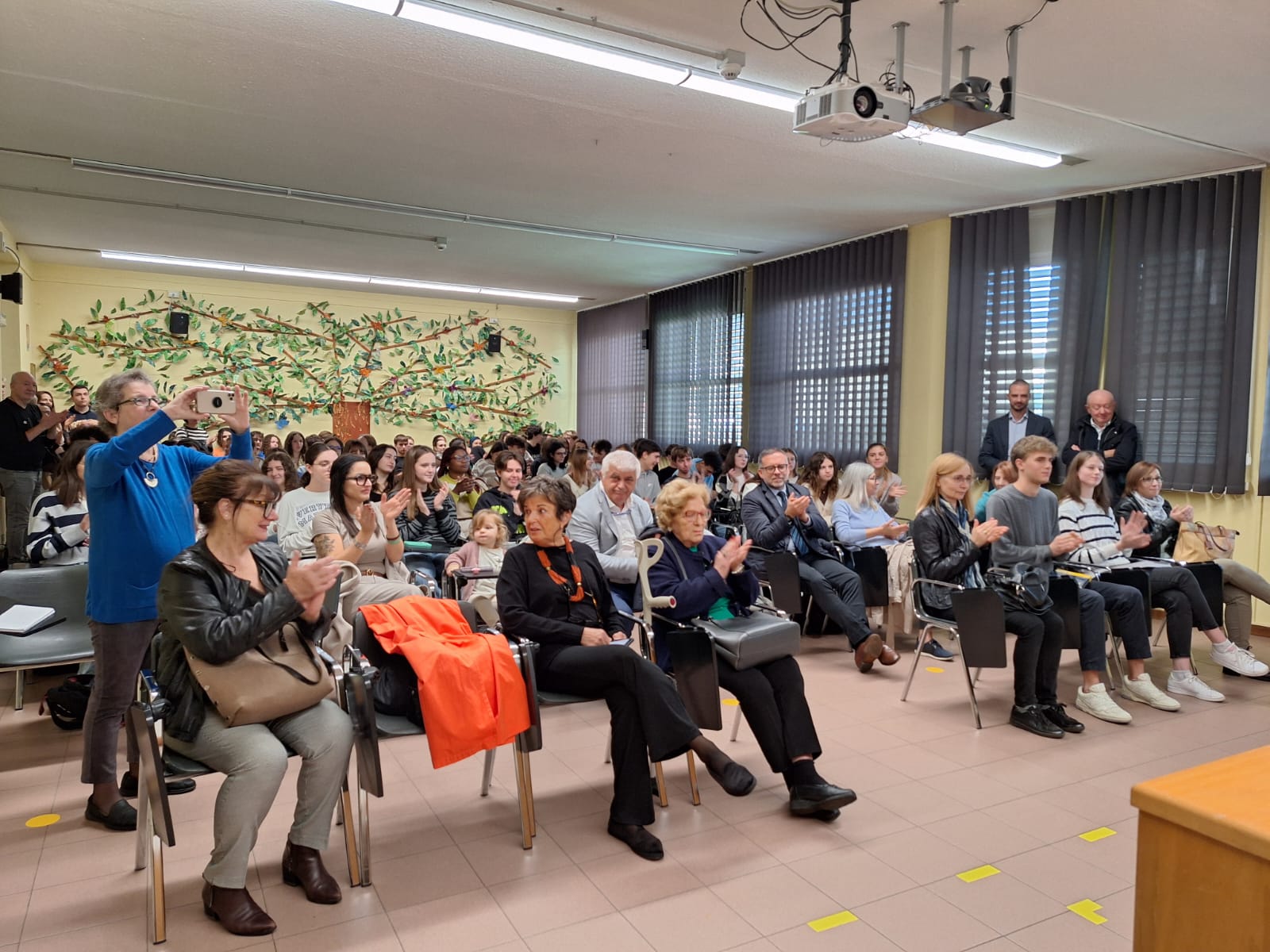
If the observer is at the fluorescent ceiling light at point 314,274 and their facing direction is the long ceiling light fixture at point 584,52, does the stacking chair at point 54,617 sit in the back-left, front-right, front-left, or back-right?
front-right

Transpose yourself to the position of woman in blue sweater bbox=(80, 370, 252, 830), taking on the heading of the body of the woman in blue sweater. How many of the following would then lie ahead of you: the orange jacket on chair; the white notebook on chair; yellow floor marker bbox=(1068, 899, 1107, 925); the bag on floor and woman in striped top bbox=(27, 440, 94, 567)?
2

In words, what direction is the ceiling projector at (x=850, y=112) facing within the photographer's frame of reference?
facing the viewer and to the right of the viewer

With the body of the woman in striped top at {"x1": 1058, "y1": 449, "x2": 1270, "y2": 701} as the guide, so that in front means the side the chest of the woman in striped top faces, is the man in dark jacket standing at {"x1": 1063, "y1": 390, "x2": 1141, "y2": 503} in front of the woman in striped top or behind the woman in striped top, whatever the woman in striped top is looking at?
behind

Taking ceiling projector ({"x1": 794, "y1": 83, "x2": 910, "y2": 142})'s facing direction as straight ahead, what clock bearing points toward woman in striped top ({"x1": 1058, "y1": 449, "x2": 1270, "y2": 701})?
The woman in striped top is roughly at 9 o'clock from the ceiling projector.

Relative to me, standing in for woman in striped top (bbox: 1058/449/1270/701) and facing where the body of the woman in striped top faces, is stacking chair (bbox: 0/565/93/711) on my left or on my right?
on my right

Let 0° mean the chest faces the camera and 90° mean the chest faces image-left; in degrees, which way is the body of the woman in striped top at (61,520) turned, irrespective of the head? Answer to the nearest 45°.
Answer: approximately 315°

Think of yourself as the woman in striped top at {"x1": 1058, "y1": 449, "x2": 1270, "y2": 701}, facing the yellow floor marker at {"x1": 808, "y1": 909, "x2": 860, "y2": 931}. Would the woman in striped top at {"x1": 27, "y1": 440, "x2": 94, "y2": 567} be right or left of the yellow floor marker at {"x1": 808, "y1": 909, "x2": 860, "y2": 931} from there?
right

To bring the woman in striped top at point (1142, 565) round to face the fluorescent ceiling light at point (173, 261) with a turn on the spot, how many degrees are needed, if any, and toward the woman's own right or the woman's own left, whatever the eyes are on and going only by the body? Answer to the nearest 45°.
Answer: approximately 135° to the woman's own right

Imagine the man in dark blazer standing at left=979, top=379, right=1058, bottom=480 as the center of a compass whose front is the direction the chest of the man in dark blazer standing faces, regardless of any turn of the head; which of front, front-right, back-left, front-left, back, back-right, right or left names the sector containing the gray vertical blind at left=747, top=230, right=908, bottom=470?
back-right

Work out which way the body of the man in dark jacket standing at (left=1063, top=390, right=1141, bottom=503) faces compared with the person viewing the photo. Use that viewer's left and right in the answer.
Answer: facing the viewer

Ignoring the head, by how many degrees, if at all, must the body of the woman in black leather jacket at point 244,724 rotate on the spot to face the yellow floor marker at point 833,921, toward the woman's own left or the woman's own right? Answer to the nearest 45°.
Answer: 0° — they already face it

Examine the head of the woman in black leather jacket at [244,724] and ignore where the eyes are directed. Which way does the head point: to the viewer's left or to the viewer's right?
to the viewer's right
